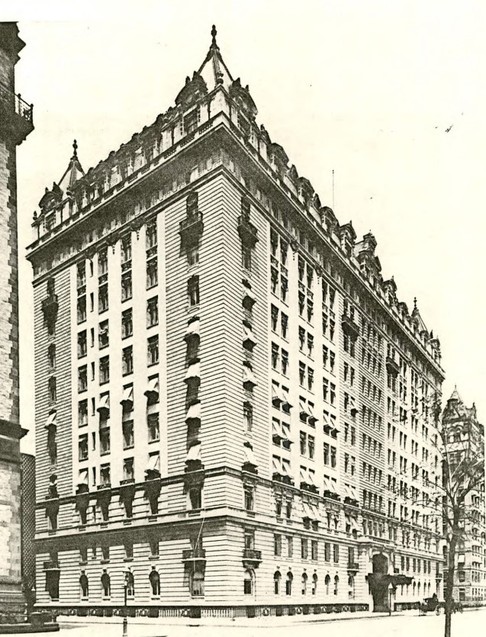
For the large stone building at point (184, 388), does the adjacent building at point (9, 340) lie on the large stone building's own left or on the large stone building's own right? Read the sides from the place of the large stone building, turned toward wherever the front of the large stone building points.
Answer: on the large stone building's own right

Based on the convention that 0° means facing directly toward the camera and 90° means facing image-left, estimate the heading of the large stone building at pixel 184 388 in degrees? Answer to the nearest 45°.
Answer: approximately 315°
